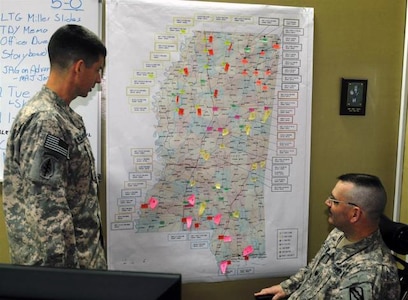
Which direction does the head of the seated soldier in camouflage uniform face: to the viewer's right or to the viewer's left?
to the viewer's left

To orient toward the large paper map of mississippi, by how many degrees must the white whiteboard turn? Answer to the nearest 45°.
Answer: approximately 90° to its left

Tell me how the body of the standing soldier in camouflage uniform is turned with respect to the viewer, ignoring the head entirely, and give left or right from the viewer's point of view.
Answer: facing to the right of the viewer

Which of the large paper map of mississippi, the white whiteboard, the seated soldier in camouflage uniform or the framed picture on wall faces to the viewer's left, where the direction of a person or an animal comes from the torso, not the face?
the seated soldier in camouflage uniform

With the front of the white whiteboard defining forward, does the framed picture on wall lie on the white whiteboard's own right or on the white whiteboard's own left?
on the white whiteboard's own left

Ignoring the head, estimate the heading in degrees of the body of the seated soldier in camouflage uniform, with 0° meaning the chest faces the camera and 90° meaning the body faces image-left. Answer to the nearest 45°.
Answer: approximately 90°

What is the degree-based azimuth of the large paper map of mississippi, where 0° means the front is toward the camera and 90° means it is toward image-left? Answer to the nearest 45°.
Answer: approximately 0°

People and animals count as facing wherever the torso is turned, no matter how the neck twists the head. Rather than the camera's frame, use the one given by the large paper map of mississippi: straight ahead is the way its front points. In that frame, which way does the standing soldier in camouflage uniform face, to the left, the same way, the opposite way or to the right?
to the left

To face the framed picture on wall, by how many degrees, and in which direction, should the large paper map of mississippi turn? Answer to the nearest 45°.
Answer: approximately 90° to its left

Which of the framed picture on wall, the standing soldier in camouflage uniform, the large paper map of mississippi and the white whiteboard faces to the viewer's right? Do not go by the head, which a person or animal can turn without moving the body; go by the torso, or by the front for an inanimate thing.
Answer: the standing soldier in camouflage uniform
